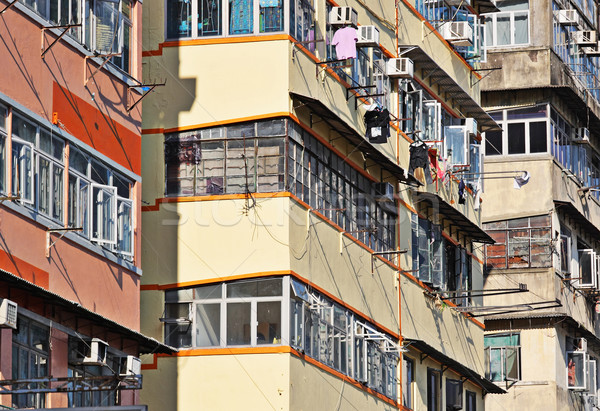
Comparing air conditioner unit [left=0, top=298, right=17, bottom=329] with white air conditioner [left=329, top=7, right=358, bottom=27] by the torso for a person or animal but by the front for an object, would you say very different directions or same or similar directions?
same or similar directions

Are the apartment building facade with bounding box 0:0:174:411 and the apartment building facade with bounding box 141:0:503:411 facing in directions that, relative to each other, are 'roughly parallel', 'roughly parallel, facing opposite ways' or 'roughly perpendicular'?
roughly parallel

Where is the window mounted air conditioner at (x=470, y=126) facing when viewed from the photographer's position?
facing the viewer and to the right of the viewer

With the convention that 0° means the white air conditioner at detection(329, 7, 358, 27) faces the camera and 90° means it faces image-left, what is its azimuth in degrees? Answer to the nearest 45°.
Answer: approximately 315°

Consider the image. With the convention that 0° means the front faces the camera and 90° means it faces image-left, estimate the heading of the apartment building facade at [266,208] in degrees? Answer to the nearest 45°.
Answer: approximately 315°

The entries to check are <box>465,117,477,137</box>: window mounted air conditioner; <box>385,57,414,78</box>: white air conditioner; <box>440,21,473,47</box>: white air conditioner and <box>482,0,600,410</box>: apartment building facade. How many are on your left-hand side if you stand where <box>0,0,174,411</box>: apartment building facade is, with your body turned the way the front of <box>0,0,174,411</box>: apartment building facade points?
4

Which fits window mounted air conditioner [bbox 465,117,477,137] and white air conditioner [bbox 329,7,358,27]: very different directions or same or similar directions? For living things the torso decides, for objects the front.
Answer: same or similar directions
